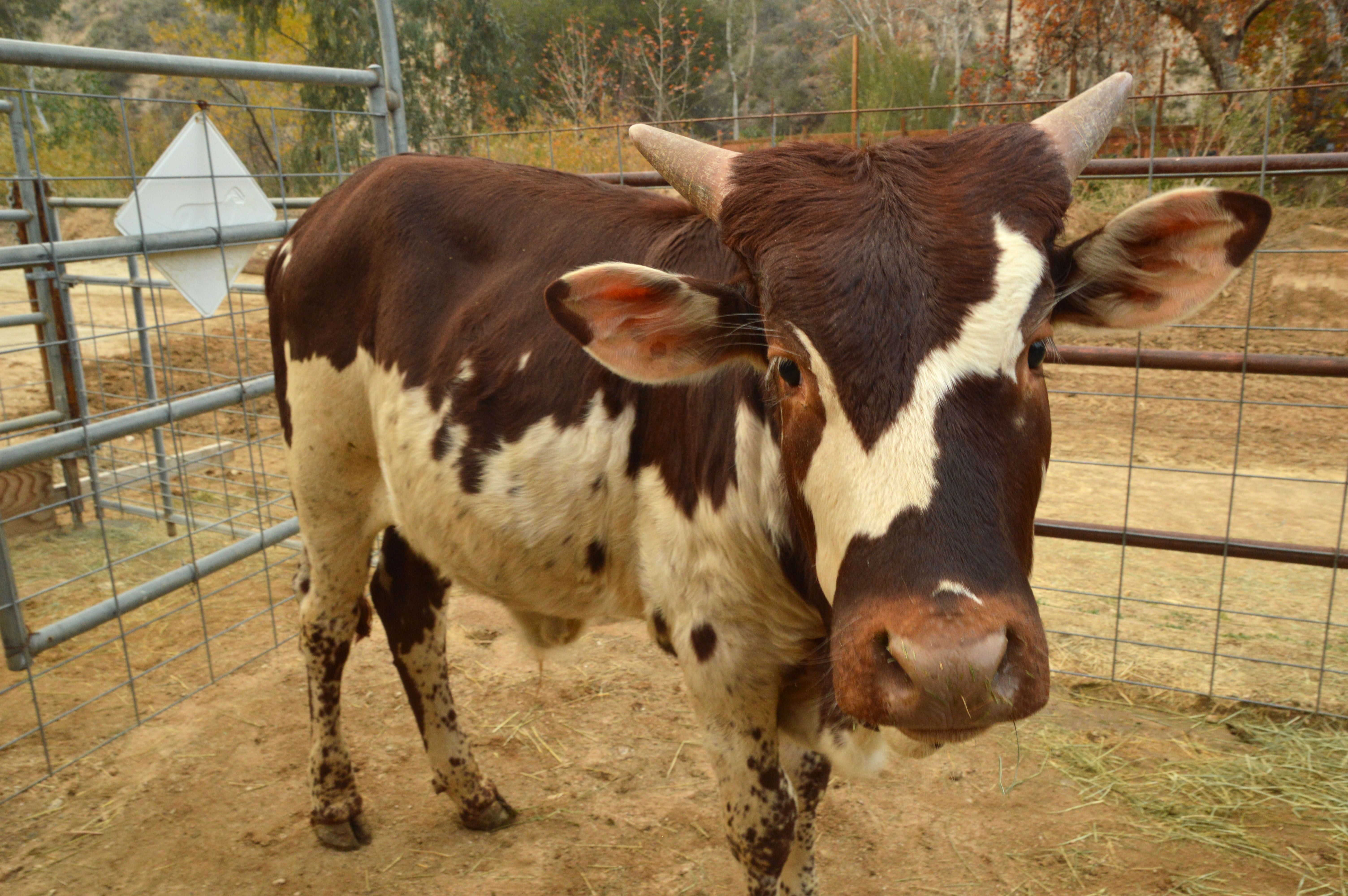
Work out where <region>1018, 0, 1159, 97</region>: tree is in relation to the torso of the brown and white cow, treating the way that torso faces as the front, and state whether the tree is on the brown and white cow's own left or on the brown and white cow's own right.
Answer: on the brown and white cow's own left

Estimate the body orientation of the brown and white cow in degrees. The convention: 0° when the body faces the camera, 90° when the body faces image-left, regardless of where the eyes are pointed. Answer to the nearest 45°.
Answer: approximately 315°

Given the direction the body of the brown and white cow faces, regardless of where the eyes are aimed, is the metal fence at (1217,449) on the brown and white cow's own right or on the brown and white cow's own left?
on the brown and white cow's own left

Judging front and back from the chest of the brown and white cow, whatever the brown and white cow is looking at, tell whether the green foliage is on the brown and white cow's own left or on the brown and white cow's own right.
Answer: on the brown and white cow's own left

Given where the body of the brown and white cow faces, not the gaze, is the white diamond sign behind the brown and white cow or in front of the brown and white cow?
behind
